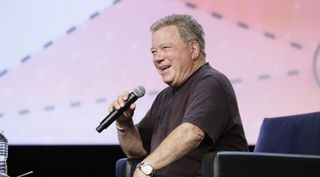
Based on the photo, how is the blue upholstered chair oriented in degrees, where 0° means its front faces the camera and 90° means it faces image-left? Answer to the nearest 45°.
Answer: approximately 45°
